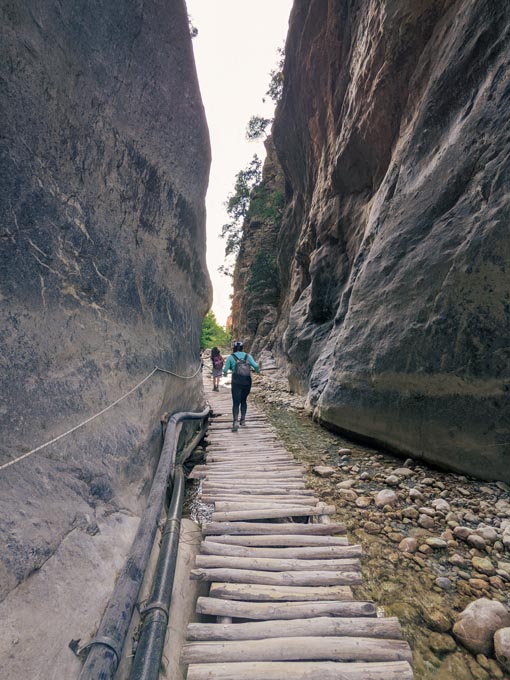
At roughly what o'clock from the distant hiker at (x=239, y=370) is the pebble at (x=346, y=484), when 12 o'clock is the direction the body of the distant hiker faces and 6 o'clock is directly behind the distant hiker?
The pebble is roughly at 5 o'clock from the distant hiker.

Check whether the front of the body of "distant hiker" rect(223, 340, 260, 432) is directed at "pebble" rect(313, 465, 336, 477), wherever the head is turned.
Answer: no

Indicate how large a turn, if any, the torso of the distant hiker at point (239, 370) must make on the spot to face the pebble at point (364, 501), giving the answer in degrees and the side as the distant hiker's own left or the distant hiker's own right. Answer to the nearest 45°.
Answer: approximately 135° to the distant hiker's own right

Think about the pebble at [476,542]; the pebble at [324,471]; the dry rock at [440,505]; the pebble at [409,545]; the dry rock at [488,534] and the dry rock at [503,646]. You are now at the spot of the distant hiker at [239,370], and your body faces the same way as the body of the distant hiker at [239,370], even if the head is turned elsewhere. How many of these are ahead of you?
0

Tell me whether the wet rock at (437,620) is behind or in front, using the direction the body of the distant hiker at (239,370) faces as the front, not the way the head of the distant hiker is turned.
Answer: behind

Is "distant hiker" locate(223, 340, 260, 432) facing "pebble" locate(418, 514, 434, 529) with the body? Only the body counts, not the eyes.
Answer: no

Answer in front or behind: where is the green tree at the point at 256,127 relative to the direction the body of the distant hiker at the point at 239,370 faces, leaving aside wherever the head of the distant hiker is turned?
in front

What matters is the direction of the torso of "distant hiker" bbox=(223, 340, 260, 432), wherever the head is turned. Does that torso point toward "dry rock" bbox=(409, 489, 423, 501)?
no

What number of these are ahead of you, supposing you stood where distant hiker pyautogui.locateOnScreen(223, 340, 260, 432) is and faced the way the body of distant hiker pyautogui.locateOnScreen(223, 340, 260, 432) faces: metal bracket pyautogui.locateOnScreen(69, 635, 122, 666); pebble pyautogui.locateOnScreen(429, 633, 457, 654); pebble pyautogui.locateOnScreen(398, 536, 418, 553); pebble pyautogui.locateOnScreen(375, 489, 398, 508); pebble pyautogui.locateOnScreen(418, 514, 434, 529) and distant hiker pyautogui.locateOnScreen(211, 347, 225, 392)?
1

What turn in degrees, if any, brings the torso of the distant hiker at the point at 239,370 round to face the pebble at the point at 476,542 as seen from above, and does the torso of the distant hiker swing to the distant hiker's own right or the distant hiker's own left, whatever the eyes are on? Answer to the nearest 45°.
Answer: approximately 135° to the distant hiker's own right

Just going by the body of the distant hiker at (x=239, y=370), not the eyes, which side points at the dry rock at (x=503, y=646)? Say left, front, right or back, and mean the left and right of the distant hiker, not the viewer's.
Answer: back

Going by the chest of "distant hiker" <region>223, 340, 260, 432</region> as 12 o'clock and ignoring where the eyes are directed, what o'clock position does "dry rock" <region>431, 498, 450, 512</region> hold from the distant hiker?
The dry rock is roughly at 5 o'clock from the distant hiker.

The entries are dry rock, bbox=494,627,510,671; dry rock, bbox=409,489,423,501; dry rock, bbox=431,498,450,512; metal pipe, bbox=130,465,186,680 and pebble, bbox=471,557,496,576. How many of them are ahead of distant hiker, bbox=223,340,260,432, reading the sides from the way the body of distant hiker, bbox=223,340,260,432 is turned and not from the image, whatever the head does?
0

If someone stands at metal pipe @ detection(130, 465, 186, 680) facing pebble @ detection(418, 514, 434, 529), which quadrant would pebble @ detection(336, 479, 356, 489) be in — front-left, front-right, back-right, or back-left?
front-left

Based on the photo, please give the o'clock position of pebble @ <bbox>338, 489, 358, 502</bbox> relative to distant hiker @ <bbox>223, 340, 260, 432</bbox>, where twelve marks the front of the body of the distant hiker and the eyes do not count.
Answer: The pebble is roughly at 5 o'clock from the distant hiker.

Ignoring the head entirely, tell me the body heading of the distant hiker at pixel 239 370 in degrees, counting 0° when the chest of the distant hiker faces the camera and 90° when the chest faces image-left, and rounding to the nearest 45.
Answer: approximately 180°

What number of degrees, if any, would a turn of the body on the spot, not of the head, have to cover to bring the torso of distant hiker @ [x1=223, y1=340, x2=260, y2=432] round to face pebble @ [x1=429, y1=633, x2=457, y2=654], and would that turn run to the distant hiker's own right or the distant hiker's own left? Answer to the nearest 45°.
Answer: approximately 180°

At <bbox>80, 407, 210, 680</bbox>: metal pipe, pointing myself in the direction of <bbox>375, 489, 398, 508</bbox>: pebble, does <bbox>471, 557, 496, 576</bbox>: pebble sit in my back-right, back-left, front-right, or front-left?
front-right
